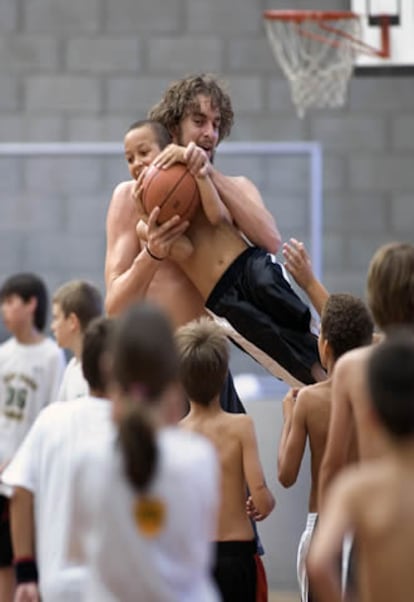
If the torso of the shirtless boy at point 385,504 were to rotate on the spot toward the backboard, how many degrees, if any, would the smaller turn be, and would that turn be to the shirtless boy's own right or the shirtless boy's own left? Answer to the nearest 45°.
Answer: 0° — they already face it

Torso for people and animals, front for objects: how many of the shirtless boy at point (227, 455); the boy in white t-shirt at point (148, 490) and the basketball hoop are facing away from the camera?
2

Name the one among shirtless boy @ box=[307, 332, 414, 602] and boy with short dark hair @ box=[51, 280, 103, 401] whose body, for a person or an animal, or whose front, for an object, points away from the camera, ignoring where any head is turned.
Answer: the shirtless boy

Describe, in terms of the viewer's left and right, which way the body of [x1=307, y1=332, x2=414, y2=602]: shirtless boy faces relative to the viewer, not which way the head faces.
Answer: facing away from the viewer

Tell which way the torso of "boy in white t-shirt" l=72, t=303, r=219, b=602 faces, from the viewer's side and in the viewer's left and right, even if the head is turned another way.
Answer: facing away from the viewer

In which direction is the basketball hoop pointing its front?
to the viewer's left

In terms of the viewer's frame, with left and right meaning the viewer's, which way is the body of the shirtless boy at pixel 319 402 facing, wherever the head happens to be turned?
facing away from the viewer and to the left of the viewer
